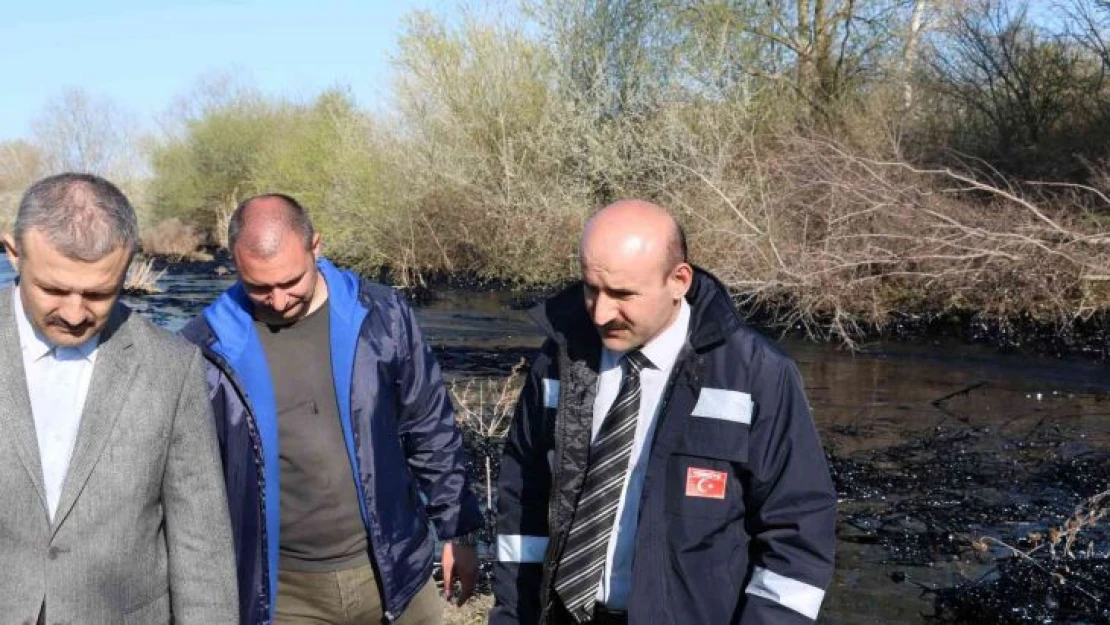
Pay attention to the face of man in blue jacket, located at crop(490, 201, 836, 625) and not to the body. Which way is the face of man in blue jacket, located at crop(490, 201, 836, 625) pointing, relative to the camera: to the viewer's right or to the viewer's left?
to the viewer's left

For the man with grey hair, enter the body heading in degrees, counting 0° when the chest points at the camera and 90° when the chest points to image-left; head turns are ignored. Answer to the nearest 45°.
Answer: approximately 0°

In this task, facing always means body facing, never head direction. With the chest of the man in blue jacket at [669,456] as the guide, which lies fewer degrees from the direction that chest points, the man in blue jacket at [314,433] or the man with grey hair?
the man with grey hair

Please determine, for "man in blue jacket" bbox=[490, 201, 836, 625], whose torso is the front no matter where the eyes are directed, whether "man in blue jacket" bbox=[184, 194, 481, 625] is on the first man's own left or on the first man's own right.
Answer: on the first man's own right

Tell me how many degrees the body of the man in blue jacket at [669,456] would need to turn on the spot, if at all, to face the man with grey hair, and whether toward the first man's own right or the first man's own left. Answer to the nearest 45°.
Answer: approximately 45° to the first man's own right

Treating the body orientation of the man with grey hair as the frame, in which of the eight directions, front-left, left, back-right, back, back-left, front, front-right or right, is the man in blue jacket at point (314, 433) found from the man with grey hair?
back-left

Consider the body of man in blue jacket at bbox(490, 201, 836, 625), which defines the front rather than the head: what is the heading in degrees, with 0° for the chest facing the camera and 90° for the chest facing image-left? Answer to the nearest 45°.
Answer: approximately 45°

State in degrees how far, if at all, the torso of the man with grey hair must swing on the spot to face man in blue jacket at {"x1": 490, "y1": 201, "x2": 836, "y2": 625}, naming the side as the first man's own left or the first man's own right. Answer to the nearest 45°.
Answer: approximately 90° to the first man's own left

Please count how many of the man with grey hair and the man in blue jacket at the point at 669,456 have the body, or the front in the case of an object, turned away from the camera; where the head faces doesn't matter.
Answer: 0
